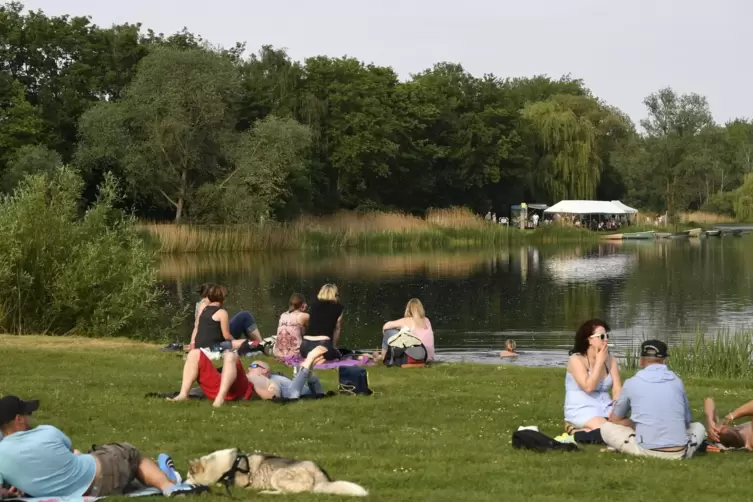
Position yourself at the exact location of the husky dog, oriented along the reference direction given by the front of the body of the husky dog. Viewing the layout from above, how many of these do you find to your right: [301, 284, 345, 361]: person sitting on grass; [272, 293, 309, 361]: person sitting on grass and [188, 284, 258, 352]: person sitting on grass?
3

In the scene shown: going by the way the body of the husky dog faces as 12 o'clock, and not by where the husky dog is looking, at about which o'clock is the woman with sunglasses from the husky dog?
The woman with sunglasses is roughly at 5 o'clock from the husky dog.

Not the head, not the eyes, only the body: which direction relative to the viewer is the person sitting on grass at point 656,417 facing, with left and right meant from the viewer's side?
facing away from the viewer

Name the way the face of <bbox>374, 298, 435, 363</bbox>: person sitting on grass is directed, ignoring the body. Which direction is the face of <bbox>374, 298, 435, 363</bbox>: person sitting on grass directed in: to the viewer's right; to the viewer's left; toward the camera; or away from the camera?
away from the camera

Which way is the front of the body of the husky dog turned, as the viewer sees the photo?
to the viewer's left

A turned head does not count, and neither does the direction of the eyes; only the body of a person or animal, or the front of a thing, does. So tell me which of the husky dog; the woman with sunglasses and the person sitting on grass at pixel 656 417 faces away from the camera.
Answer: the person sitting on grass

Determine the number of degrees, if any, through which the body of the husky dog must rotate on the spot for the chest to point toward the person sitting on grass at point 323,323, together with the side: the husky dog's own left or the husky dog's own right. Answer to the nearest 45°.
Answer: approximately 90° to the husky dog's own right

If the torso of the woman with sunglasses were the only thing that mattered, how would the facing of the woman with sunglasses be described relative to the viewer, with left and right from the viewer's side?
facing the viewer and to the right of the viewer

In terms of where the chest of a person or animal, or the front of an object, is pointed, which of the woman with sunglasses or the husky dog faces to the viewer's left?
the husky dog

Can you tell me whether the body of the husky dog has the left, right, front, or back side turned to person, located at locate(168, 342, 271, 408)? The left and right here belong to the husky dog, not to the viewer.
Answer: right

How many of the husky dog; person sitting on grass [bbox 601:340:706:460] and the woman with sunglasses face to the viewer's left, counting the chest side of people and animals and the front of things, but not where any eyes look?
1

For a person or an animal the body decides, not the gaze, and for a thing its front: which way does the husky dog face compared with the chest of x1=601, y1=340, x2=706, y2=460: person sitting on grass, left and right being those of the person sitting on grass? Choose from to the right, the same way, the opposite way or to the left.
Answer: to the left

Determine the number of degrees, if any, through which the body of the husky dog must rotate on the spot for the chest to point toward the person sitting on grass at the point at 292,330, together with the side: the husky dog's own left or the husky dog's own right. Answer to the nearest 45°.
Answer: approximately 90° to the husky dog's own right

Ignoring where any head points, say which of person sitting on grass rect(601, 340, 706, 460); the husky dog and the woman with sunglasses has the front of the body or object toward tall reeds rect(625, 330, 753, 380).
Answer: the person sitting on grass

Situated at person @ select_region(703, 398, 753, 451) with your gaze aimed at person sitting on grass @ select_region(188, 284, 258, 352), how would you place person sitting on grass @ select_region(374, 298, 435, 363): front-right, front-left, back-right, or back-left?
front-right

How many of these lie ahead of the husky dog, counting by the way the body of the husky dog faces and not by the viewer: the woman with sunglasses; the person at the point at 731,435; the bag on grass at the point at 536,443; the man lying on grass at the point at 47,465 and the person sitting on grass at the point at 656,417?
1

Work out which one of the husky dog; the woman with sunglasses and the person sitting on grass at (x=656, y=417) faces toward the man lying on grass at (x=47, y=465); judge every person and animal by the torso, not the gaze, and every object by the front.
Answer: the husky dog
